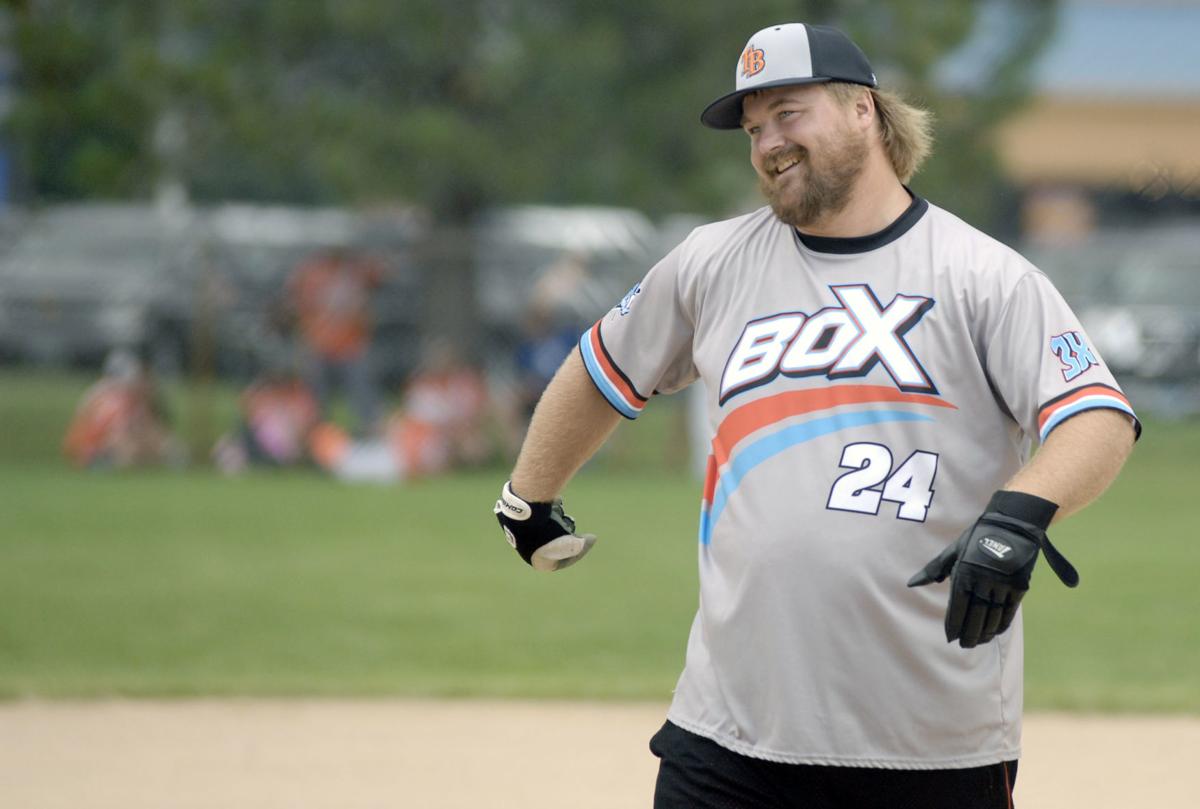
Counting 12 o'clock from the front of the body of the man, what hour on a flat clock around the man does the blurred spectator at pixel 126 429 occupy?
The blurred spectator is roughly at 5 o'clock from the man.

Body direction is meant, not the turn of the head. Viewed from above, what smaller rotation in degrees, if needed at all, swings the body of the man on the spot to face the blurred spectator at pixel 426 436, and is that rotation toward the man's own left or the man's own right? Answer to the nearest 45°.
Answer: approximately 180°

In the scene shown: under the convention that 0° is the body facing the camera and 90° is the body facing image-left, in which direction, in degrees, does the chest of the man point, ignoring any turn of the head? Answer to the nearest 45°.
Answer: approximately 0°

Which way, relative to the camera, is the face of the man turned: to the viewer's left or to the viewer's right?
to the viewer's left

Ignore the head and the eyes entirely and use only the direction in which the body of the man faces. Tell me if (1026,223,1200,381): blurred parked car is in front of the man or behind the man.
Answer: behind

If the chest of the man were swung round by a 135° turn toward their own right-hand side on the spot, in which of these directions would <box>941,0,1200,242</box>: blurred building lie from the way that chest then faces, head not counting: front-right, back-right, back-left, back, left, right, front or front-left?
front-right

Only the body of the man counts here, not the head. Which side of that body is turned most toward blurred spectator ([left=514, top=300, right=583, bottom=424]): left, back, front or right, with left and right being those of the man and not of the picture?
back

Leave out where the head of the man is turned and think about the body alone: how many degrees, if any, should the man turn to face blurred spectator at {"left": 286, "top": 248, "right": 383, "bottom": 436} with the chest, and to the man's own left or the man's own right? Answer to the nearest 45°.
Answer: approximately 180°

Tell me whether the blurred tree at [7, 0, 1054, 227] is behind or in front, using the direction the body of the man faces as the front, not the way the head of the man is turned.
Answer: behind

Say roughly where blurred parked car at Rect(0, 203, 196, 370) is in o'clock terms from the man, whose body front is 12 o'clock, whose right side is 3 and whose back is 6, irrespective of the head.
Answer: The blurred parked car is roughly at 5 o'clock from the man.
